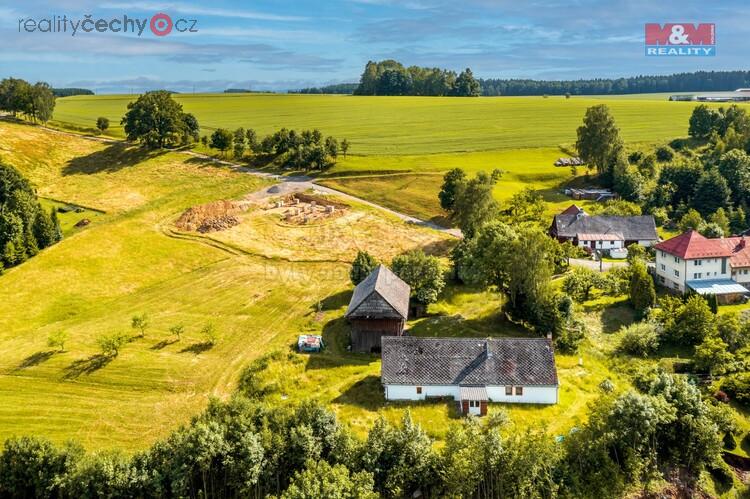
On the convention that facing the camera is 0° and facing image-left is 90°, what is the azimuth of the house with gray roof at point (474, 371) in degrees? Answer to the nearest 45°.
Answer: approximately 0°

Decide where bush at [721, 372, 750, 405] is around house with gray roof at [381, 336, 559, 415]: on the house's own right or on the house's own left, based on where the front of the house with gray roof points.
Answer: on the house's own left

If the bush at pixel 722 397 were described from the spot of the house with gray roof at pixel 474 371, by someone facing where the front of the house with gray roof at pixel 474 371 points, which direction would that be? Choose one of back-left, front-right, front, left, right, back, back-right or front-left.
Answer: left
